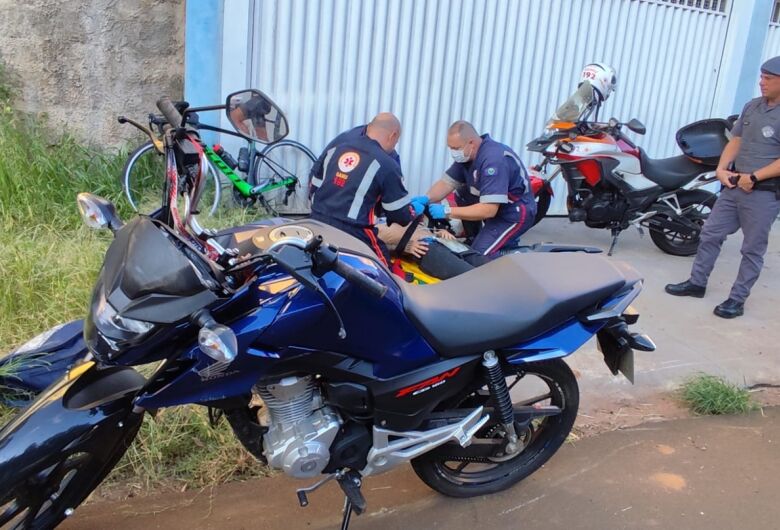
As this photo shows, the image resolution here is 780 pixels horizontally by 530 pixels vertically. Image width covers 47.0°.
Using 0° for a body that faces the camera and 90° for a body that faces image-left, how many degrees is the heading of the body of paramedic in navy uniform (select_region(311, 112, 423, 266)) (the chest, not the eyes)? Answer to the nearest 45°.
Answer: approximately 225°

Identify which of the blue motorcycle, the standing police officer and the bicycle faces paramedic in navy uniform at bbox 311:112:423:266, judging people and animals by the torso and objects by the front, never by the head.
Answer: the standing police officer

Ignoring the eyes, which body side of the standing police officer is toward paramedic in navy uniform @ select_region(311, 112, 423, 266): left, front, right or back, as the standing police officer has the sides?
front

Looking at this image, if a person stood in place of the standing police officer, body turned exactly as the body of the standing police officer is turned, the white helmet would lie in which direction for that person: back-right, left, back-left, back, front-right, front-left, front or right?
right

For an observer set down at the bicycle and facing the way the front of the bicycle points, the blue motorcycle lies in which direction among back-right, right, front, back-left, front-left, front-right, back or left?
left

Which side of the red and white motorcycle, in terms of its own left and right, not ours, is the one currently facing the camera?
left

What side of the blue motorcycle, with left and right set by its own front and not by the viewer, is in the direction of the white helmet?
back

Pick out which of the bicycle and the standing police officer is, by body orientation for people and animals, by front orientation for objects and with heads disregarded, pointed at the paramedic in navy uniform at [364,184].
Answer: the standing police officer

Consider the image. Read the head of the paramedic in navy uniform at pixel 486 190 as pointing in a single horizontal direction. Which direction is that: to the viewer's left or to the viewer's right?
to the viewer's left

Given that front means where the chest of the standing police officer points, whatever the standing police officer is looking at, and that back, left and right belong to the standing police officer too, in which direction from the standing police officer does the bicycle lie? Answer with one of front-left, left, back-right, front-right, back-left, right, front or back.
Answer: front-right

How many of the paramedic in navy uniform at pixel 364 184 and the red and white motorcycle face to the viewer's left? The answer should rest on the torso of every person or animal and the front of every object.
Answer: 1

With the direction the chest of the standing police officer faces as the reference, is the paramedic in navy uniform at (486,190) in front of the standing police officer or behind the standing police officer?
in front

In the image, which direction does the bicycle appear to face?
to the viewer's left

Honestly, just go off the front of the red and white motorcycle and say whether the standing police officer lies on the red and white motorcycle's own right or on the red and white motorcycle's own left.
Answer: on the red and white motorcycle's own left

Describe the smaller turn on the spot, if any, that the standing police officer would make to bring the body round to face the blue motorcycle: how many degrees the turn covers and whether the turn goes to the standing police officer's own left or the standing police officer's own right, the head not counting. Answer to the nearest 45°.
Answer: approximately 45° to the standing police officer's own left
